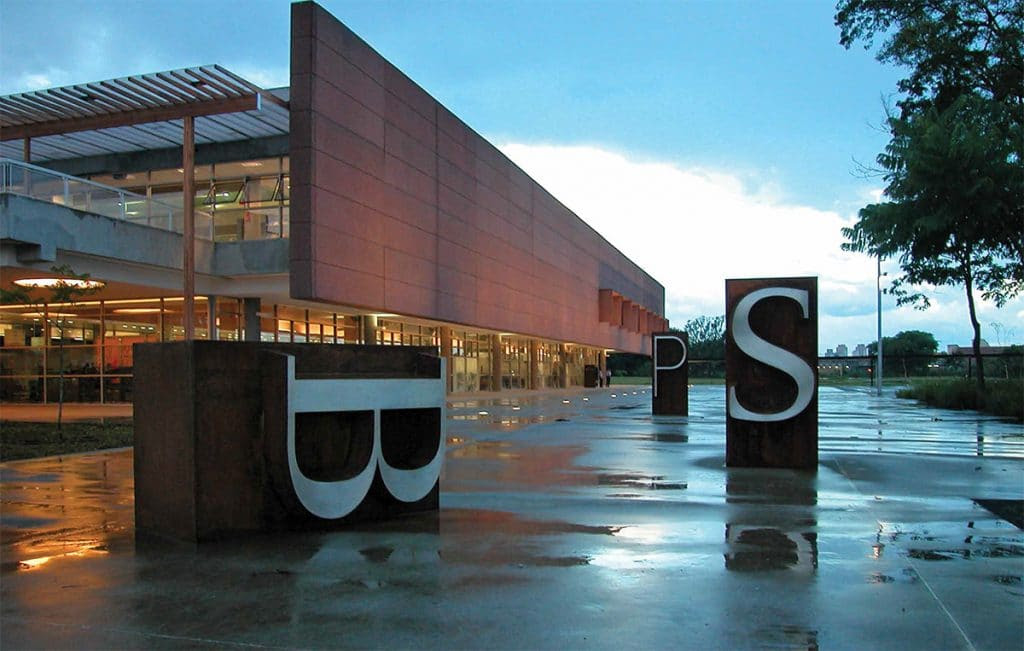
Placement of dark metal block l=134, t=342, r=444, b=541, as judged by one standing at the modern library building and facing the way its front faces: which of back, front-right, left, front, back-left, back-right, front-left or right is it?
front-right

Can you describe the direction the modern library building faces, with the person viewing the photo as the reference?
facing the viewer and to the right of the viewer

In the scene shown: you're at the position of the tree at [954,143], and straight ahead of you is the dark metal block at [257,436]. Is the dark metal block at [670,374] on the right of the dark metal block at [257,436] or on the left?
right

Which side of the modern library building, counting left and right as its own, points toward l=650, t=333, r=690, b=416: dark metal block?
front

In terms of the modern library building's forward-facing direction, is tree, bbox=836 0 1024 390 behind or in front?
in front
